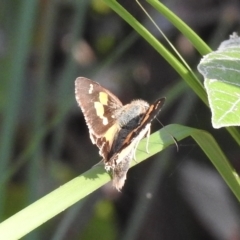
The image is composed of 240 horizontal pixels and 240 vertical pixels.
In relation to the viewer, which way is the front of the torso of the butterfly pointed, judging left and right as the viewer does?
facing away from the viewer and to the right of the viewer
